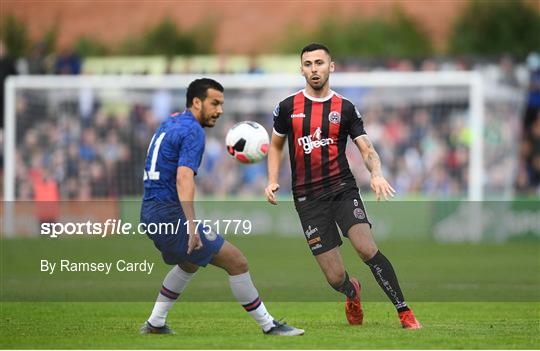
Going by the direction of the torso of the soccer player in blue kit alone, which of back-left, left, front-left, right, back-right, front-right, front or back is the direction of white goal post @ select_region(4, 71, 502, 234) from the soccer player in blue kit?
left

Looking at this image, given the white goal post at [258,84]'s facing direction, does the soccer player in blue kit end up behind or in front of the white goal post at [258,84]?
in front

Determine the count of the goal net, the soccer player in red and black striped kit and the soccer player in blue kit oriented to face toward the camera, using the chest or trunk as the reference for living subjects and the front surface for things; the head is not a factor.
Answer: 2

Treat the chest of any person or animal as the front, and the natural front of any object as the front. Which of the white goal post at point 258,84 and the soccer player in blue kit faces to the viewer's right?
the soccer player in blue kit

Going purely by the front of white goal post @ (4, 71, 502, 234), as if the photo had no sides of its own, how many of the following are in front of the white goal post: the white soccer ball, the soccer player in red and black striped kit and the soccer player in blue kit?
3

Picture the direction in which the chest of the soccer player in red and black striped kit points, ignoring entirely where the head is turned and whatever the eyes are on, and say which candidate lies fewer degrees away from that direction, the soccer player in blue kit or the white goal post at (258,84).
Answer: the soccer player in blue kit

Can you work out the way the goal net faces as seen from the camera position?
facing the viewer

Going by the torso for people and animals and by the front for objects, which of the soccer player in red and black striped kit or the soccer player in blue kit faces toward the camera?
the soccer player in red and black striped kit

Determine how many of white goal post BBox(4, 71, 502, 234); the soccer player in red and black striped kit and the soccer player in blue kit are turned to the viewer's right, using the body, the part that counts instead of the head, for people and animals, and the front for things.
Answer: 1

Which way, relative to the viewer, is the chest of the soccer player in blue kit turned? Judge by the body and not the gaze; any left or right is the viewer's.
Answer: facing to the right of the viewer

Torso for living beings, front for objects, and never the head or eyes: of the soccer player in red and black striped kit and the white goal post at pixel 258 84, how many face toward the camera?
2

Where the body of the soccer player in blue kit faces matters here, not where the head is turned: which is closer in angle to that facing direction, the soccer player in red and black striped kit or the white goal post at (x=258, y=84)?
the soccer player in red and black striped kit
